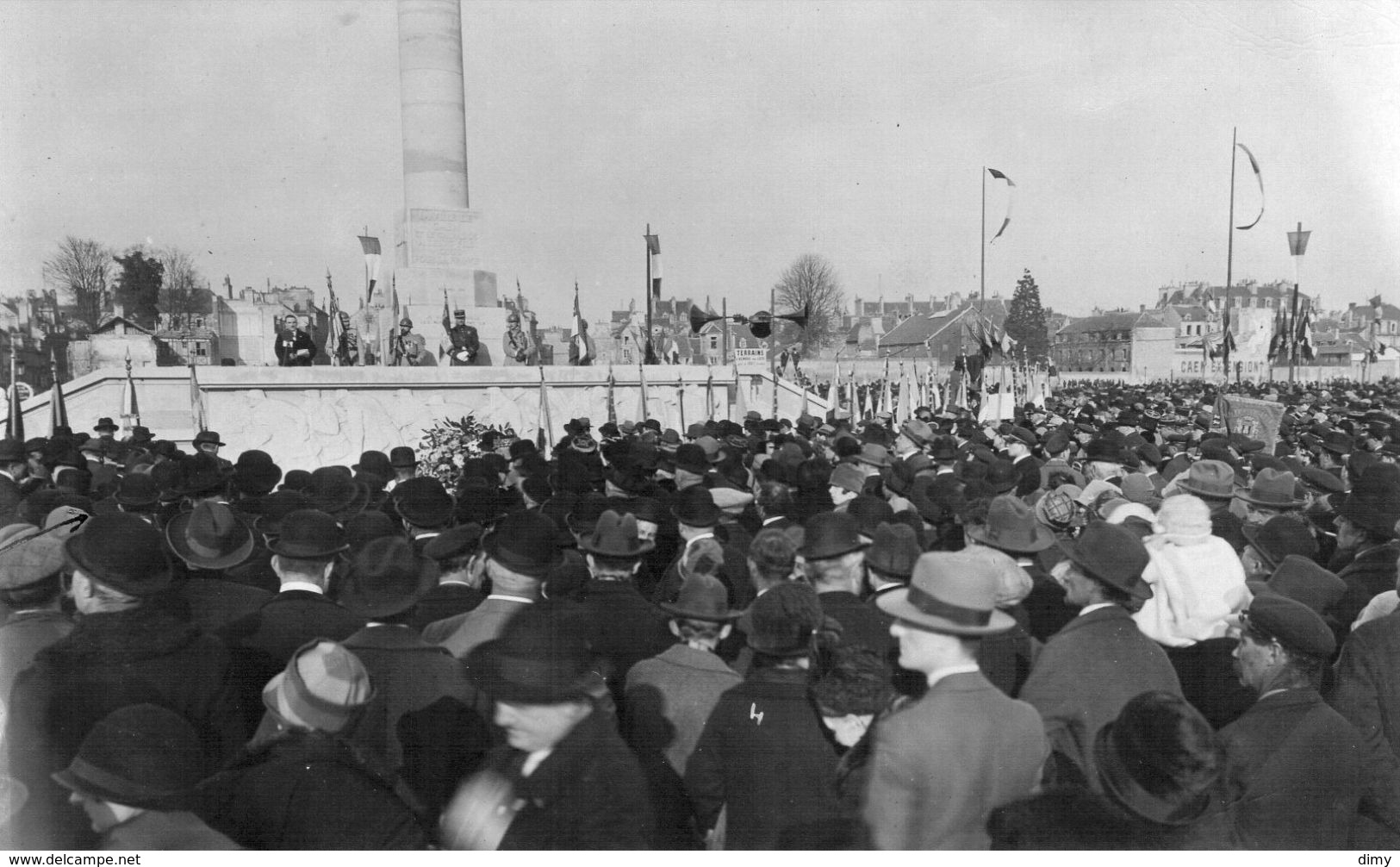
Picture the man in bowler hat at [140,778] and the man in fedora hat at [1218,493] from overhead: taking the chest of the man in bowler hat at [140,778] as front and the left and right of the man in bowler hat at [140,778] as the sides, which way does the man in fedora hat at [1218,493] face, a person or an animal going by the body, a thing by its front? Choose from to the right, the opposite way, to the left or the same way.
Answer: to the right

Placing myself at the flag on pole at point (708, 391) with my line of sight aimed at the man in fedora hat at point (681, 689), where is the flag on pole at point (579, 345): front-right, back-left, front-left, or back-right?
back-right

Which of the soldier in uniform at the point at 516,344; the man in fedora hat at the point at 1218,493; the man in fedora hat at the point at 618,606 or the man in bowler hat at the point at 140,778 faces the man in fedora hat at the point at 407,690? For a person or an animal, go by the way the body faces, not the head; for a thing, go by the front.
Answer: the soldier in uniform

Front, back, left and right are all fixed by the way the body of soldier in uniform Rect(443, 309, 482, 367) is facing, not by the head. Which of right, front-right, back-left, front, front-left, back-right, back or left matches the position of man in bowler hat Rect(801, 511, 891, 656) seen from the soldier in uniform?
front

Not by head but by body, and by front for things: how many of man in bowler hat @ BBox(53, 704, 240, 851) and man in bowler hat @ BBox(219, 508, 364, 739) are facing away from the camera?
1

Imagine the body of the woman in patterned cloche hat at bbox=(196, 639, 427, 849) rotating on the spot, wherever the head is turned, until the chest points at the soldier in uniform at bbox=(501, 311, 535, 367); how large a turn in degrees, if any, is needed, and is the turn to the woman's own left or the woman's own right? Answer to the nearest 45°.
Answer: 0° — they already face them

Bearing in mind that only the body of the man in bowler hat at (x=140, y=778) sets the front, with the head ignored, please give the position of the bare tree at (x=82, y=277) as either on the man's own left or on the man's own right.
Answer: on the man's own right

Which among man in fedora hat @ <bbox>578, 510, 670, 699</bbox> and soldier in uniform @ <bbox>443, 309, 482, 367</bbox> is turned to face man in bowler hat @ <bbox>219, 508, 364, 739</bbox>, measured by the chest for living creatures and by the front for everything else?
the soldier in uniform

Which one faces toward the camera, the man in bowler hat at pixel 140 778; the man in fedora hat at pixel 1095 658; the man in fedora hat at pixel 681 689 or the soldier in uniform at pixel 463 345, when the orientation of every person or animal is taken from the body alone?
the soldier in uniform

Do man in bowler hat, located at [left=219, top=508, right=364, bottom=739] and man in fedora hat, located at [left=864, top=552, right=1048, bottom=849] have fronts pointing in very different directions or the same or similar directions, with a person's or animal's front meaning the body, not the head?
same or similar directions

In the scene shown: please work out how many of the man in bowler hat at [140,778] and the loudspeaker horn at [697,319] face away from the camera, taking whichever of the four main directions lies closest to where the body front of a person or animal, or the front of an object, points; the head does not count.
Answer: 0

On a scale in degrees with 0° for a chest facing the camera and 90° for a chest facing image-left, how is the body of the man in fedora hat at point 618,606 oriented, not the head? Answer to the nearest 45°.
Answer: approximately 180°

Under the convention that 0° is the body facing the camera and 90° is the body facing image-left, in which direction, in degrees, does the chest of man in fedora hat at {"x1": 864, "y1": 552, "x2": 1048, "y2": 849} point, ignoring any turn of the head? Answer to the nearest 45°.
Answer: approximately 135°

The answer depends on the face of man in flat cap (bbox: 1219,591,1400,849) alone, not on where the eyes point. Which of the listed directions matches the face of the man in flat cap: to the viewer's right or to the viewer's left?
to the viewer's left

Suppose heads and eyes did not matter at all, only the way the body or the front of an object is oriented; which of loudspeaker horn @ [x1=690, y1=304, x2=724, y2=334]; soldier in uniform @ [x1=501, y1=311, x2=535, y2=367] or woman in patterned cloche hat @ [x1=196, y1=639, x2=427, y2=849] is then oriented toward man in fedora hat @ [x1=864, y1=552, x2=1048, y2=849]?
the soldier in uniform

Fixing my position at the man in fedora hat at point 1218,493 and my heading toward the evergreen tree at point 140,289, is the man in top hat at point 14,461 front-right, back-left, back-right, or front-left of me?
front-left

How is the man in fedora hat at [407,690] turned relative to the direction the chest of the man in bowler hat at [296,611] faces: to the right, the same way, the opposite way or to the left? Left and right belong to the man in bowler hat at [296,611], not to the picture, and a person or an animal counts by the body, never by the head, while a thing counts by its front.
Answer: the same way

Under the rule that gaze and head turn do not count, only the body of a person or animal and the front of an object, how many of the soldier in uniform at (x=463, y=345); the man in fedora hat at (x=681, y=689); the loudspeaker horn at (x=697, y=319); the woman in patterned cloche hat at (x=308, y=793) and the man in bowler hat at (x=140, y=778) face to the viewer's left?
2

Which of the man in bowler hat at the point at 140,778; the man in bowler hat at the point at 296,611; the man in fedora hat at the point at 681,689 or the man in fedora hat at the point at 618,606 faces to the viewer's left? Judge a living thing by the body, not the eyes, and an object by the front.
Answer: the man in bowler hat at the point at 140,778

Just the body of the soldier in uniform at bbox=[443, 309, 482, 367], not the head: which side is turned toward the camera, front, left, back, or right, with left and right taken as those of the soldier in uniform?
front

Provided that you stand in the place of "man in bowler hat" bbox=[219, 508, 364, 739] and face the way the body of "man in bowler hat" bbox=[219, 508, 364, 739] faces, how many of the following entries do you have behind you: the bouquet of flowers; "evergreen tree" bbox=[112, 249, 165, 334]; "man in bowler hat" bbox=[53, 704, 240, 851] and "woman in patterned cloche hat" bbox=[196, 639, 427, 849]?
2
